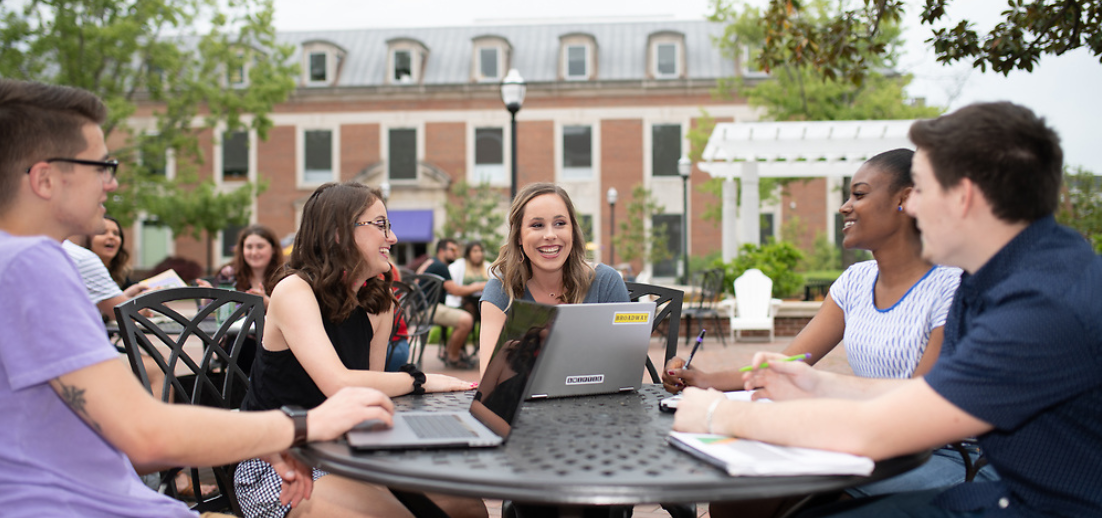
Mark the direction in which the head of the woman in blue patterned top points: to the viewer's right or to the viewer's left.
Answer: to the viewer's left

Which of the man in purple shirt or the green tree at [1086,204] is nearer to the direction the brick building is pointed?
the man in purple shirt

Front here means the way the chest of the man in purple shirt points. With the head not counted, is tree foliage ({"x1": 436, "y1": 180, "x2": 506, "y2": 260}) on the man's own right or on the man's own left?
on the man's own left

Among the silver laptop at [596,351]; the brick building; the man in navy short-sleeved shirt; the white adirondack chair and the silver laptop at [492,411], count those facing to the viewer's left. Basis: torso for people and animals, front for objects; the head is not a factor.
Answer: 2

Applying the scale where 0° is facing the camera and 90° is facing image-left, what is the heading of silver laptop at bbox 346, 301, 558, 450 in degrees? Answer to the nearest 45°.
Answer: approximately 90°

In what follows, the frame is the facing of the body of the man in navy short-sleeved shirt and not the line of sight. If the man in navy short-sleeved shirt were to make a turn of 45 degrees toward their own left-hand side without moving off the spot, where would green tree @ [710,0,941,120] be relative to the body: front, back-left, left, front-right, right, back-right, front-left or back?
back-right

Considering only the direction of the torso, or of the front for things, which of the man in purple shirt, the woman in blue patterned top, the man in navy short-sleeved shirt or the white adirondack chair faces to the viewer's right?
the man in purple shirt

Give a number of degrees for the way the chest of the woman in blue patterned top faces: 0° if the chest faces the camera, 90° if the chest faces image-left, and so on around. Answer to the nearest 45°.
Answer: approximately 45°

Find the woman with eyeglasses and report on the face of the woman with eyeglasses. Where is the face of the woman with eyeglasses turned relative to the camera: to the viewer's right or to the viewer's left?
to the viewer's right

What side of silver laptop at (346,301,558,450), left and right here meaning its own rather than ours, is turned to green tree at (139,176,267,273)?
right

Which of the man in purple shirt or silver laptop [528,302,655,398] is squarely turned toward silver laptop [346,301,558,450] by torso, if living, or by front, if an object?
the man in purple shirt

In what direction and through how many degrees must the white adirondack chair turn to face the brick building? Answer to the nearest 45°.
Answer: approximately 135° to its right

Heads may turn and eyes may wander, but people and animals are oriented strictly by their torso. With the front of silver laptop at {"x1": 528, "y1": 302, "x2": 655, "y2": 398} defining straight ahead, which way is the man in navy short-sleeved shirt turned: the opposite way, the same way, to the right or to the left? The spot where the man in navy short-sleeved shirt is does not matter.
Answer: to the left

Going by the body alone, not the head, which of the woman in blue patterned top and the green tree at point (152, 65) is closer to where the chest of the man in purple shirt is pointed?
the woman in blue patterned top

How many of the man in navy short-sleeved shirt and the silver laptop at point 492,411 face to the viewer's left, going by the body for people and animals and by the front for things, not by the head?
2

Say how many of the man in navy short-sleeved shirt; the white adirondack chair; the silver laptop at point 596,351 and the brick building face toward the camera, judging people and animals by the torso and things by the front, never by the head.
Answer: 2

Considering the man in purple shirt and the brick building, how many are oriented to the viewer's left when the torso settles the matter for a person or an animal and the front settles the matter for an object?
0

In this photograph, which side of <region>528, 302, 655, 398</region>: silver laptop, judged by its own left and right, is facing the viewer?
back

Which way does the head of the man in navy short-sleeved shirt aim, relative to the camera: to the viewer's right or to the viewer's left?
to the viewer's left

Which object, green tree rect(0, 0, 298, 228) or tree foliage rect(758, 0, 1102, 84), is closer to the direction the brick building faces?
the tree foliage

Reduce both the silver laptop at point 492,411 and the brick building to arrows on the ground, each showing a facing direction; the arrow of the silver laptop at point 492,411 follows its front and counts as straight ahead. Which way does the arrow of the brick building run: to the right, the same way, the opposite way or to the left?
to the left
